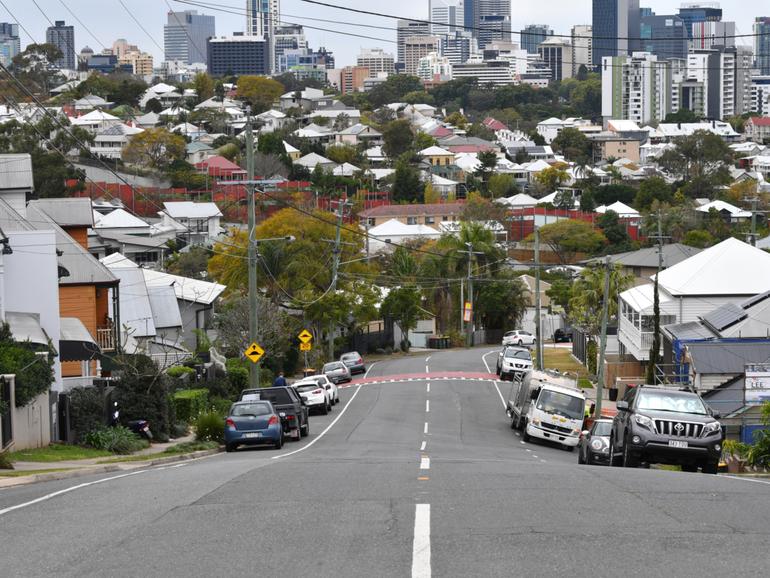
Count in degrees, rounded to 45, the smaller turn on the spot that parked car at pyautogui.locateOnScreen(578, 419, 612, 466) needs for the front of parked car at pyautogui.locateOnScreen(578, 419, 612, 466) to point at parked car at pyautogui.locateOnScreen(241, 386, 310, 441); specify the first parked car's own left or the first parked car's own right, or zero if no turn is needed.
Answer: approximately 135° to the first parked car's own right

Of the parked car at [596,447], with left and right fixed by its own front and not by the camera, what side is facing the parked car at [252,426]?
right

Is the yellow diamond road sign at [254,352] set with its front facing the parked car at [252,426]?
yes

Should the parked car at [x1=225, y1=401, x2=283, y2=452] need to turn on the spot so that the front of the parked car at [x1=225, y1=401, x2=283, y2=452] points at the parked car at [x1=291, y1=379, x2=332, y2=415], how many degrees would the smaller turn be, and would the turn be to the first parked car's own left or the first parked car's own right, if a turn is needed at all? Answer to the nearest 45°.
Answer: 0° — it already faces it

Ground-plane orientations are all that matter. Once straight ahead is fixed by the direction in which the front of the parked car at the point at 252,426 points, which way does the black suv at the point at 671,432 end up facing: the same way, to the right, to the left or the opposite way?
the opposite way

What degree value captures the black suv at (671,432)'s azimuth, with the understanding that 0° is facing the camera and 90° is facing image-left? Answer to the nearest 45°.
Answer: approximately 0°

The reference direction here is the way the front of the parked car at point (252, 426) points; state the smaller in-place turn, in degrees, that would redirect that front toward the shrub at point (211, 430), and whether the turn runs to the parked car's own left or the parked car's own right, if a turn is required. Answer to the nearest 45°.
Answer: approximately 45° to the parked car's own left

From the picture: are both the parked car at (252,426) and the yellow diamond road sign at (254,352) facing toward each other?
yes

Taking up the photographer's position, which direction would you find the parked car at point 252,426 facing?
facing away from the viewer

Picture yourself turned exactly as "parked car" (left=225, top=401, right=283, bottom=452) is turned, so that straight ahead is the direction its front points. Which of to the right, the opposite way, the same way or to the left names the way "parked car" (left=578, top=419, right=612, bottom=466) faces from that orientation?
the opposite way

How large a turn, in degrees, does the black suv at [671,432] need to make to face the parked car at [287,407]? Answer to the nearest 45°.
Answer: approximately 135° to its right

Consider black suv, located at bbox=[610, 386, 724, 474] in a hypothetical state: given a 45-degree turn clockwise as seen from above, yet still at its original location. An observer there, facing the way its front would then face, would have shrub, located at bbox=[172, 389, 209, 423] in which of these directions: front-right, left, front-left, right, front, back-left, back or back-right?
right

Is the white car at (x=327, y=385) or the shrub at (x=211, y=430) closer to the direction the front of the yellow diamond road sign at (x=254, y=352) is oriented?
the shrub

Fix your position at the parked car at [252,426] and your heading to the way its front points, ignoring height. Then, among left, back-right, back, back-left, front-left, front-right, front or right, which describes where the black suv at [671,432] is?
back-right
